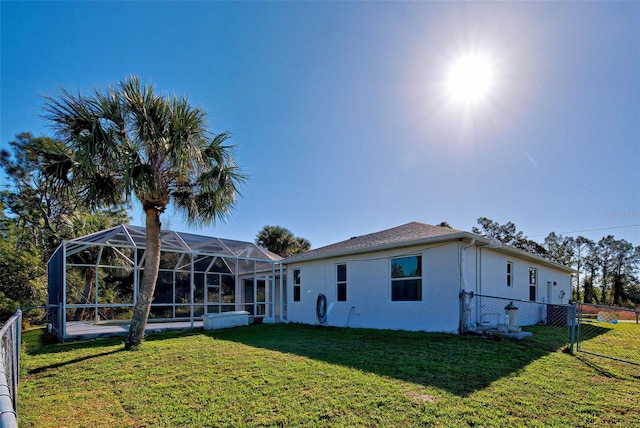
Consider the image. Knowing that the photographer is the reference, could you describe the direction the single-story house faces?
facing away from the viewer and to the right of the viewer

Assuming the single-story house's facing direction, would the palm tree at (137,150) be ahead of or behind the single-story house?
behind
